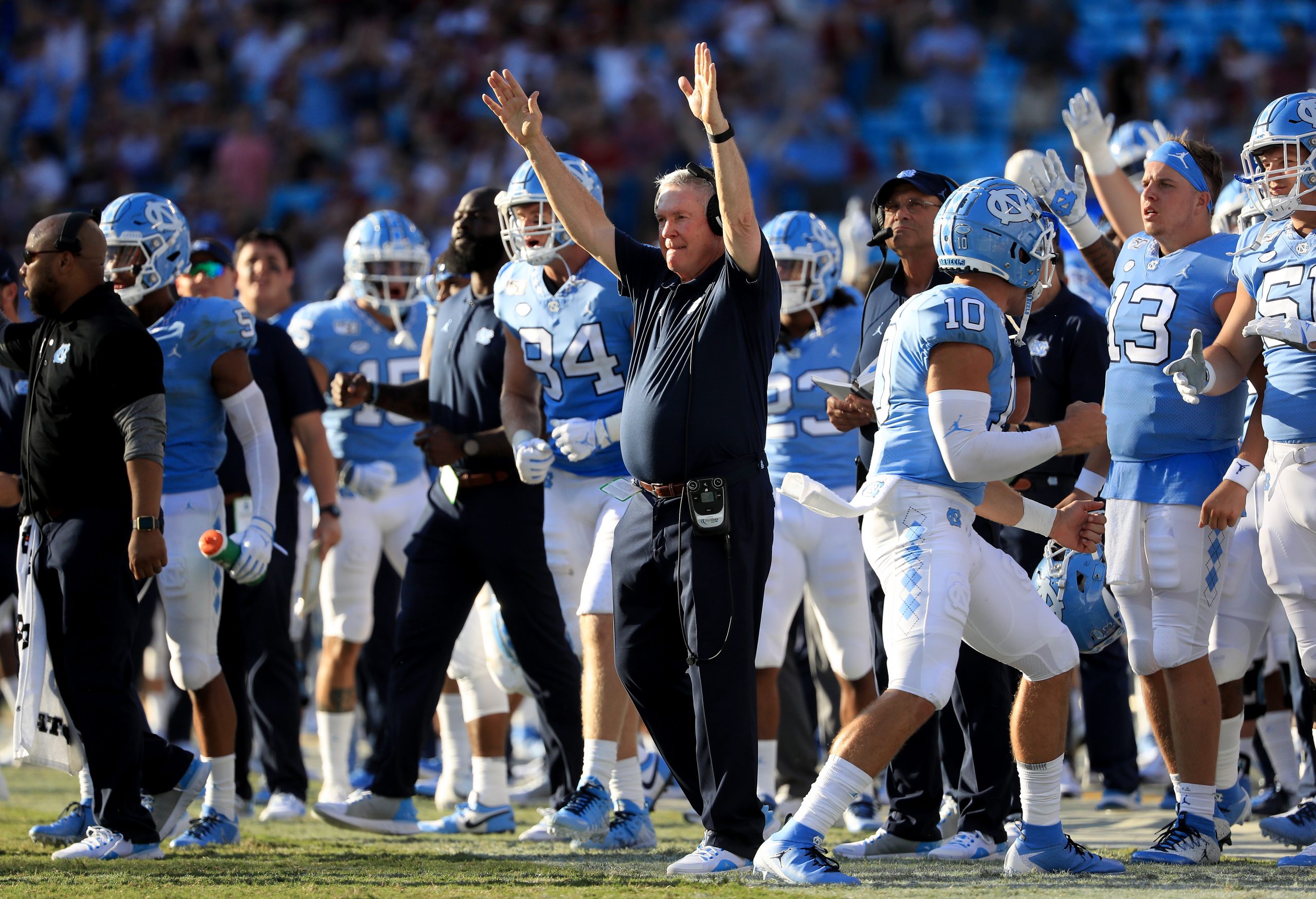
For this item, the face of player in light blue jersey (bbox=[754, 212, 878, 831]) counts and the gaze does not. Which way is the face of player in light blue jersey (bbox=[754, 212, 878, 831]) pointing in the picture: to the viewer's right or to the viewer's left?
to the viewer's left

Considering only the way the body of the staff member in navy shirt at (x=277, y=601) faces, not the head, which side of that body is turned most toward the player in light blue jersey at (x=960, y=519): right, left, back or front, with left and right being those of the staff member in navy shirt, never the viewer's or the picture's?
left

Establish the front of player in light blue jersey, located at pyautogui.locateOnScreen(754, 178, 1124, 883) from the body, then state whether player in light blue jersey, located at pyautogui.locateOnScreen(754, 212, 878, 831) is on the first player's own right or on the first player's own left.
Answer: on the first player's own left

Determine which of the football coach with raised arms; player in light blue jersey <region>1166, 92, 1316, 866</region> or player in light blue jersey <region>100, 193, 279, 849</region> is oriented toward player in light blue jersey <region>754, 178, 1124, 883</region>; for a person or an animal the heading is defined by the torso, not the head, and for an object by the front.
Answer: player in light blue jersey <region>1166, 92, 1316, 866</region>

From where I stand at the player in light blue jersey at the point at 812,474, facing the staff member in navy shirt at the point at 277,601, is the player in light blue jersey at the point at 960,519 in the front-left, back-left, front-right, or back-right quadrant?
back-left

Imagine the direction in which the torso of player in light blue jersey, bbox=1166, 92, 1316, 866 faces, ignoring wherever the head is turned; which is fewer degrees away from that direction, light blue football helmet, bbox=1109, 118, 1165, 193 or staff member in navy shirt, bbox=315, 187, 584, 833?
the staff member in navy shirt

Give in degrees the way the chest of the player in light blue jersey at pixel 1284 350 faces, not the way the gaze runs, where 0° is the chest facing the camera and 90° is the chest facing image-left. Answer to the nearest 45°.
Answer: approximately 45°

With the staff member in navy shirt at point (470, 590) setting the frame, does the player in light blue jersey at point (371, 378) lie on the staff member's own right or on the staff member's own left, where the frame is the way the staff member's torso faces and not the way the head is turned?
on the staff member's own right

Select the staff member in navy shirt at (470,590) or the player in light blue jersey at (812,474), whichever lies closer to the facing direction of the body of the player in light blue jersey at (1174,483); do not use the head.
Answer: the staff member in navy shirt

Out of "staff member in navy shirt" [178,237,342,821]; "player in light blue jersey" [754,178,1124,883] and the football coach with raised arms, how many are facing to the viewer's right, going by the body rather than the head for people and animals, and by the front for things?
1

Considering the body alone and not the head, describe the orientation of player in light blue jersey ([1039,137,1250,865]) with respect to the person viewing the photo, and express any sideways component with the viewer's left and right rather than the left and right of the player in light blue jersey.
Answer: facing the viewer and to the left of the viewer
